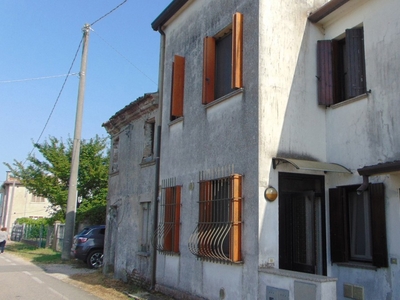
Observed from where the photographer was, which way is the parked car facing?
facing away from the viewer and to the right of the viewer

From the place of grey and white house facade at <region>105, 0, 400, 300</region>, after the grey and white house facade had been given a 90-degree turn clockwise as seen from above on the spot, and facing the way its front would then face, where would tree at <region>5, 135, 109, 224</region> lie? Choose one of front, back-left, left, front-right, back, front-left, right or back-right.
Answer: front

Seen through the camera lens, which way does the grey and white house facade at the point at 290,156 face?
facing the viewer and to the left of the viewer

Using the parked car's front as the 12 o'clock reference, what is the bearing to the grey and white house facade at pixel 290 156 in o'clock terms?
The grey and white house facade is roughly at 4 o'clock from the parked car.

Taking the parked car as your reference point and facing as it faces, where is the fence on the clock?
The fence is roughly at 10 o'clock from the parked car.

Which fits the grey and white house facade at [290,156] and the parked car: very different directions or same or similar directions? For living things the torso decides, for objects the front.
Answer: very different directions

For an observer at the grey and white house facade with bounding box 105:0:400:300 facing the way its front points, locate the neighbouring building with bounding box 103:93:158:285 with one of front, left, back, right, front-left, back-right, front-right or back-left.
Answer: right

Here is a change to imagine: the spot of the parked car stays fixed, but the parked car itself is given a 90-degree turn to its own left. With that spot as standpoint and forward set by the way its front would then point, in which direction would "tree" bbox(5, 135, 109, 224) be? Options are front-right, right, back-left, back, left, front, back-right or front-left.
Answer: front-right

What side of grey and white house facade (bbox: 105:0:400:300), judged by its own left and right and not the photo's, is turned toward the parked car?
right
